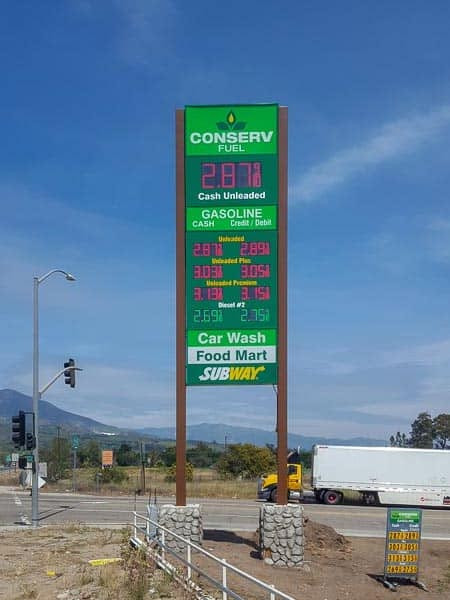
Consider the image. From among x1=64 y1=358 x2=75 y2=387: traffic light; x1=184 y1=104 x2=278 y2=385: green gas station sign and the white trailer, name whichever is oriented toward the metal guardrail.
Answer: the green gas station sign

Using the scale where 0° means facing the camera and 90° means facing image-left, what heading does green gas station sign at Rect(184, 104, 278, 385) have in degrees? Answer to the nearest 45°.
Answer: approximately 0°

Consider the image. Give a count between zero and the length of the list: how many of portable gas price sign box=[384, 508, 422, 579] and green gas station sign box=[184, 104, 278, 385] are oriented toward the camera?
2

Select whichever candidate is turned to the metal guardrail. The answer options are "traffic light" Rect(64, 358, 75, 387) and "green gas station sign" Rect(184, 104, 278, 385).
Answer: the green gas station sign

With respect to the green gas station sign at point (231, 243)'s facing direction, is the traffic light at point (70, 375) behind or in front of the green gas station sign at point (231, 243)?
behind

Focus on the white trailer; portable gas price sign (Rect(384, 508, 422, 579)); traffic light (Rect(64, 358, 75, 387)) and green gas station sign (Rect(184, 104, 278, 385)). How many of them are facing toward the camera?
2
